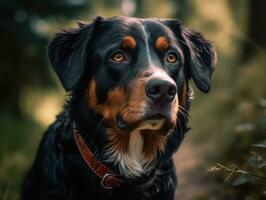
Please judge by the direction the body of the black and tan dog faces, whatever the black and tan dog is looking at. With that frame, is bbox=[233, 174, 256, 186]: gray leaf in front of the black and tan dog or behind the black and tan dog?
in front

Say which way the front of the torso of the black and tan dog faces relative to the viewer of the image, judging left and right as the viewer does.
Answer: facing the viewer and to the right of the viewer
